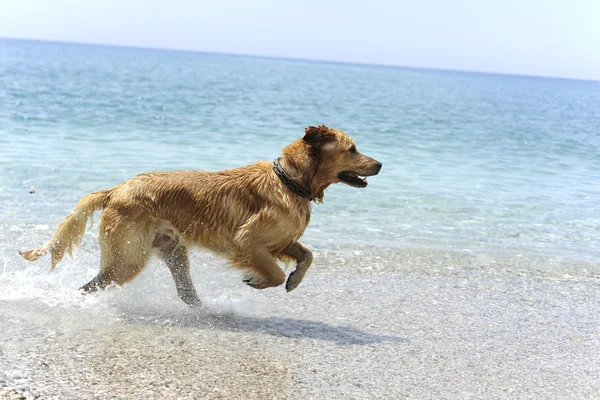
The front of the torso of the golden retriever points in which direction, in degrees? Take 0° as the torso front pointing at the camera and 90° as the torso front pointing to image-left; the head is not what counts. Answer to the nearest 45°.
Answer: approximately 270°
